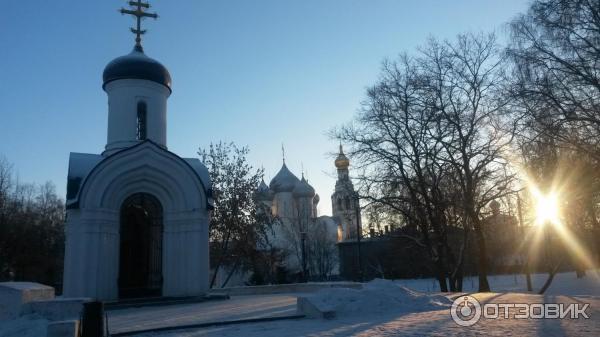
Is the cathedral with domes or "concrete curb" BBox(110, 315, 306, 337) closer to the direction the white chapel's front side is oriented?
the concrete curb

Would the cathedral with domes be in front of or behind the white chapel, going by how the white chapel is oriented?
behind

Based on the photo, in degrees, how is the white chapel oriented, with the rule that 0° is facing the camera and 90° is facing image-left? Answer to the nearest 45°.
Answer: approximately 0°

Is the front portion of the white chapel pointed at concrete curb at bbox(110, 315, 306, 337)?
yes

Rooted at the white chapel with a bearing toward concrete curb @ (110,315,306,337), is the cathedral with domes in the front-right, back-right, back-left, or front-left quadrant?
back-left
